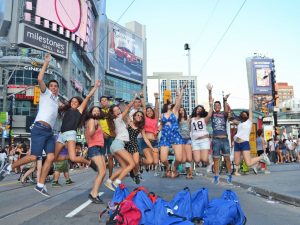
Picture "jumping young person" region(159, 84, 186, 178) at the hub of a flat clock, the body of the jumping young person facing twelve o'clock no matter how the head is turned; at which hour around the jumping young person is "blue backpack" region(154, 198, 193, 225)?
The blue backpack is roughly at 12 o'clock from the jumping young person.

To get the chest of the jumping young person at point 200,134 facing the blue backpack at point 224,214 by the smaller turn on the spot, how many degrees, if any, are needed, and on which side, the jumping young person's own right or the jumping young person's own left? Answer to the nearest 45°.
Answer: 0° — they already face it

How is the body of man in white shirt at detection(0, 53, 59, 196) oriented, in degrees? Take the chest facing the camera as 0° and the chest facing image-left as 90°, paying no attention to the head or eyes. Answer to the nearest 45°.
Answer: approximately 315°
